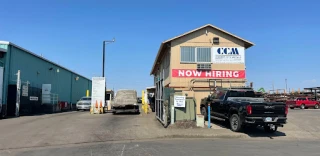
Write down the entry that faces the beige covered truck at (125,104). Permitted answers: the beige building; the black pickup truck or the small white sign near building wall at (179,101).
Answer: the black pickup truck

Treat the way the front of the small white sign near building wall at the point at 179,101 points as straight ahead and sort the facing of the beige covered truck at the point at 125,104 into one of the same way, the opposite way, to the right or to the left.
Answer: the opposite way

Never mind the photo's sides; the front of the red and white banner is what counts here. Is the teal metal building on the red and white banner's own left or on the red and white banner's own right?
on the red and white banner's own right

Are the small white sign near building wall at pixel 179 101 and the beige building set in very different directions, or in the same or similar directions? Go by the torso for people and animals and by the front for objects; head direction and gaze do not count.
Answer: same or similar directions

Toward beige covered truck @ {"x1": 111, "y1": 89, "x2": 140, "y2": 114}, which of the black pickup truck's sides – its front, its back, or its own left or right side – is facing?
front

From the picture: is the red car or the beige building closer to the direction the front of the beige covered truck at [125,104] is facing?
the red car

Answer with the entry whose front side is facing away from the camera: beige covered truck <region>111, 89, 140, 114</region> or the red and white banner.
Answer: the beige covered truck

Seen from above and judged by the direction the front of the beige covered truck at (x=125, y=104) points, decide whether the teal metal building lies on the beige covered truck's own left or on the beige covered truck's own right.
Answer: on the beige covered truck's own left

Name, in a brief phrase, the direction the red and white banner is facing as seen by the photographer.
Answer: facing the viewer

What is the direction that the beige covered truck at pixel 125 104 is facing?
away from the camera

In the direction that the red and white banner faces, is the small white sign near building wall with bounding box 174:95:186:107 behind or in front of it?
in front

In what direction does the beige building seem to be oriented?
toward the camera
